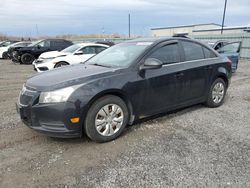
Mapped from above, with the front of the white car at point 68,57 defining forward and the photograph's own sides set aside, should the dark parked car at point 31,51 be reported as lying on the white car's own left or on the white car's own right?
on the white car's own right

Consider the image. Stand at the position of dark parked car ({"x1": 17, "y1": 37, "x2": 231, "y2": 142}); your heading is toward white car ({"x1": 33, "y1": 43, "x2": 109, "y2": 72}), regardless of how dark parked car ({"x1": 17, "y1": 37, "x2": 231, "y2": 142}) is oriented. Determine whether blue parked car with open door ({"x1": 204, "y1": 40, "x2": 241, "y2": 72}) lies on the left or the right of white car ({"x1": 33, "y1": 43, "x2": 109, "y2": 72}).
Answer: right

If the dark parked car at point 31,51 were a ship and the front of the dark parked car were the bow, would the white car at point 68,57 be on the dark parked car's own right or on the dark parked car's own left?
on the dark parked car's own left

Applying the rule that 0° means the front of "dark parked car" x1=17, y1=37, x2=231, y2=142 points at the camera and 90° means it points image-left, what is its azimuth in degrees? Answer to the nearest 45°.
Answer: approximately 45°

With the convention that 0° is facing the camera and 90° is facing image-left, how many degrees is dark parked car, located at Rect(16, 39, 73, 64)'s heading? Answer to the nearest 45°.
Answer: approximately 45°

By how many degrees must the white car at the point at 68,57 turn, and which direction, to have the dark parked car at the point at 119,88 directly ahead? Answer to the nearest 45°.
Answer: approximately 45° to its left

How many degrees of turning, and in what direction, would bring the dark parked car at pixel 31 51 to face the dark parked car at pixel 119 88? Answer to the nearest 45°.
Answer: approximately 45° to its left

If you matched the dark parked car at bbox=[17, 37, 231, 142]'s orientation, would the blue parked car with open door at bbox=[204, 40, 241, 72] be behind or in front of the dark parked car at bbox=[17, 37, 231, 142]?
behind
